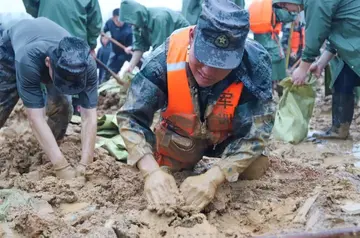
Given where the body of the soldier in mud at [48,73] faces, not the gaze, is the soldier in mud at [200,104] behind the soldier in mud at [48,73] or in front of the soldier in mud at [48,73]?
in front

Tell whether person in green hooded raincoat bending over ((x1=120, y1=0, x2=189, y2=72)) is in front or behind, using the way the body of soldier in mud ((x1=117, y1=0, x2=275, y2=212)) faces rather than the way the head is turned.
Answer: behind

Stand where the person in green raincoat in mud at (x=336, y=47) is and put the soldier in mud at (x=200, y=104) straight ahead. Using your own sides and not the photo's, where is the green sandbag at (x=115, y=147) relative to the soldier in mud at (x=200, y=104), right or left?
right

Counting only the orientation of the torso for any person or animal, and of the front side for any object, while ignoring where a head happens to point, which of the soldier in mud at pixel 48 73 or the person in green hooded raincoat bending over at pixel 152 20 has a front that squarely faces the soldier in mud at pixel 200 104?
the soldier in mud at pixel 48 73

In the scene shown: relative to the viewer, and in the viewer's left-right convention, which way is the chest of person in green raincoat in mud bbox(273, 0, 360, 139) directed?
facing to the left of the viewer

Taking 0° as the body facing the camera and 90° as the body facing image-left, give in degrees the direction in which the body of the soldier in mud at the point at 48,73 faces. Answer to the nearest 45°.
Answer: approximately 315°

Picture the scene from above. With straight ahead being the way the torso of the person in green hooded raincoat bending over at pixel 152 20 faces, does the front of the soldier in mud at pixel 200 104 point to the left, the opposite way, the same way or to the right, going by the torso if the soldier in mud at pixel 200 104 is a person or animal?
to the left

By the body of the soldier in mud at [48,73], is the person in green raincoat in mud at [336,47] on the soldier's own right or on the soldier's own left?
on the soldier's own left

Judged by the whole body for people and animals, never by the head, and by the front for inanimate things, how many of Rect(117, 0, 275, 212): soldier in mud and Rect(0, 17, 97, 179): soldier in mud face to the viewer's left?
0

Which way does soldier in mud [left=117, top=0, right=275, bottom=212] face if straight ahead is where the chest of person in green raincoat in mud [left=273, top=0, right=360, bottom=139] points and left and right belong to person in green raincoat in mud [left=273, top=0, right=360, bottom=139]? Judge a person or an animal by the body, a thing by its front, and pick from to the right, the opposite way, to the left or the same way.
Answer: to the left

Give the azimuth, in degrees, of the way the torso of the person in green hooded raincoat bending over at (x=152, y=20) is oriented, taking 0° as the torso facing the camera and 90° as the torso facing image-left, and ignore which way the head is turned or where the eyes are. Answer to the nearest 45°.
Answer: approximately 90°

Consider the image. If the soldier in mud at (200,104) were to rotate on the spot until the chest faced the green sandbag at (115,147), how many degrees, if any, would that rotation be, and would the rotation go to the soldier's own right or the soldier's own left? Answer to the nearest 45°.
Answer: approximately 135° to the soldier's own right
